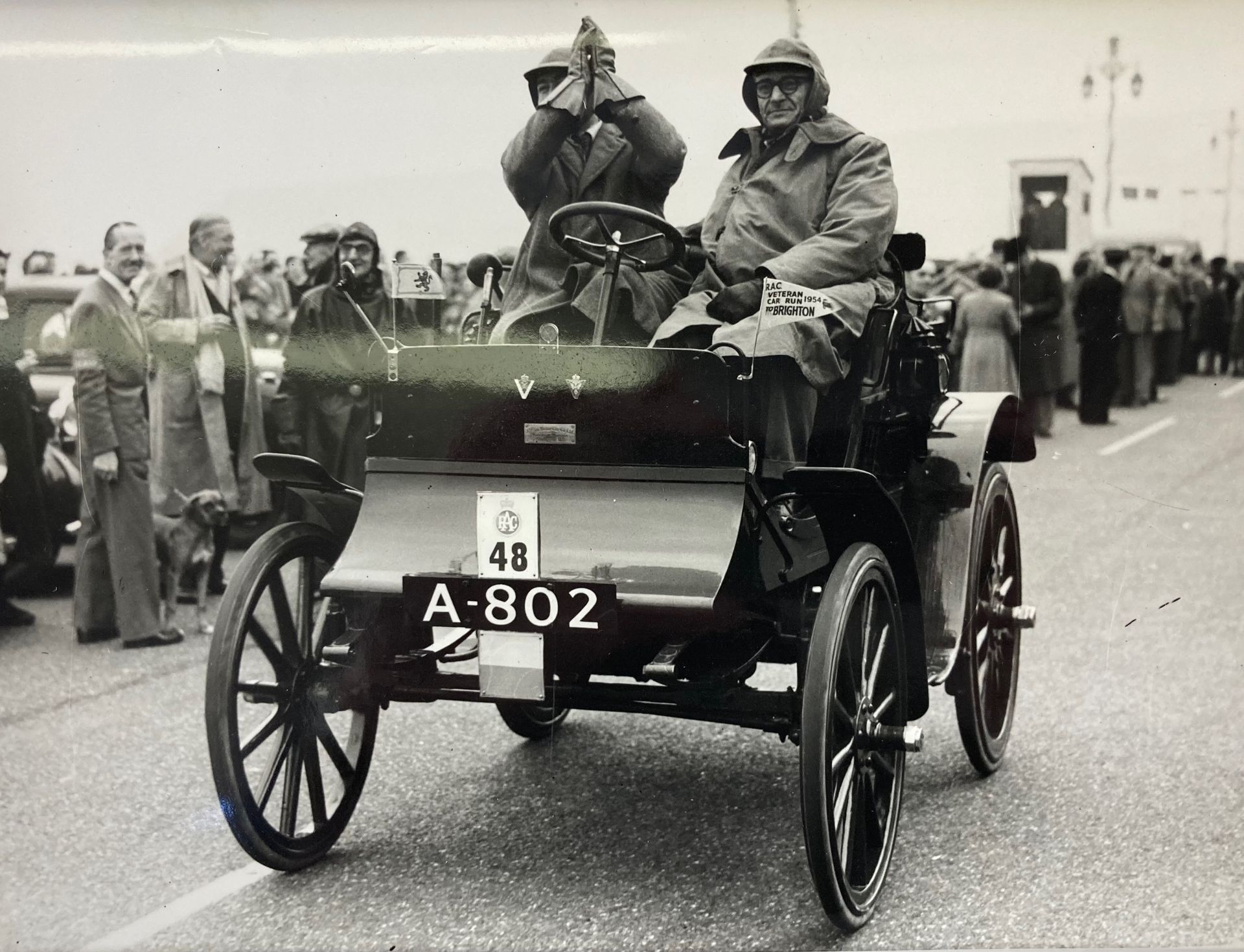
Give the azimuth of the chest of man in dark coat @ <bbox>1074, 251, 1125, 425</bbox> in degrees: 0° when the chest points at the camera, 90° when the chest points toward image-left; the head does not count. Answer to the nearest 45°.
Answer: approximately 225°

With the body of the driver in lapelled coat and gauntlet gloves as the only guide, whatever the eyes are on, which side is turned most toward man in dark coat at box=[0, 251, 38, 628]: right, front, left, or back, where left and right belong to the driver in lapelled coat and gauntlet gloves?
right

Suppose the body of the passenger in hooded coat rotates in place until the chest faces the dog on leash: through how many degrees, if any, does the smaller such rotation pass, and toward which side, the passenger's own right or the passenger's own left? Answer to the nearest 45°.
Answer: approximately 90° to the passenger's own right

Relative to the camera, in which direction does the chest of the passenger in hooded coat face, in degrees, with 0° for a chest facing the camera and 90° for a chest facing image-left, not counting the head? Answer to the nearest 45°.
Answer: approximately 45°

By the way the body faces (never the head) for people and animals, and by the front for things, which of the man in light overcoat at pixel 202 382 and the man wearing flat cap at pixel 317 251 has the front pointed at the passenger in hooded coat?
the man in light overcoat

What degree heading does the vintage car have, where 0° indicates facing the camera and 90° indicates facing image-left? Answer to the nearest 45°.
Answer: approximately 45°
